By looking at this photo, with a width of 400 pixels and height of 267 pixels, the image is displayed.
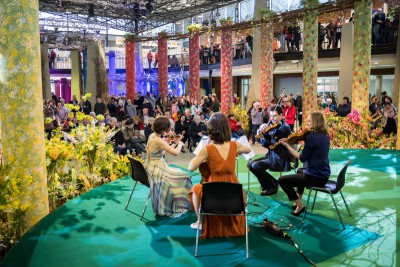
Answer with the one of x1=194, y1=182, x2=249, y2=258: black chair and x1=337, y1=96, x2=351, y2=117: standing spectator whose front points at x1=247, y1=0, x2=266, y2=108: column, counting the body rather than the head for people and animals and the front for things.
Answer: the black chair

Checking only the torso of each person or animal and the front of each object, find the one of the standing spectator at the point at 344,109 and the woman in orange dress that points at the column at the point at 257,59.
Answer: the woman in orange dress

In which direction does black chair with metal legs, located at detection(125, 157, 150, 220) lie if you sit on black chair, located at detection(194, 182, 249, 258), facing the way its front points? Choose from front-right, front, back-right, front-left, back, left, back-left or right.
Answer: front-left

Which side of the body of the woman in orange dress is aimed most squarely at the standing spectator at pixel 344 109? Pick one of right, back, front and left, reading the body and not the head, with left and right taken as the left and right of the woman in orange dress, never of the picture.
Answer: front

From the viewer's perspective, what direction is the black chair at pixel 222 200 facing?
away from the camera

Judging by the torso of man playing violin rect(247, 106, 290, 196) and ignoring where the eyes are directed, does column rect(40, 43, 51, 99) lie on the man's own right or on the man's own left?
on the man's own right

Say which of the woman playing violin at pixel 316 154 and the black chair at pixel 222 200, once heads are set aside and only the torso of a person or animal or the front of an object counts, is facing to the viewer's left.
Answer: the woman playing violin

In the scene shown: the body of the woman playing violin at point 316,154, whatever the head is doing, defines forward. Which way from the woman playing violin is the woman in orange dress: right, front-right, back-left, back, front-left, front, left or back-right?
front-left

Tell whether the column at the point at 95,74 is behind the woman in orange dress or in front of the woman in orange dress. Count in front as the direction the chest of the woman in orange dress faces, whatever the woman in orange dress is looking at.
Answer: in front

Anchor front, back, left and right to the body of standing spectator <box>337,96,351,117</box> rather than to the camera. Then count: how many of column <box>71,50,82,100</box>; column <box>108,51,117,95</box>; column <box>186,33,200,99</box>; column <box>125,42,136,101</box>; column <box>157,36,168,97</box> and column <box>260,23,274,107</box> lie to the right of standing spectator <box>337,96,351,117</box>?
6

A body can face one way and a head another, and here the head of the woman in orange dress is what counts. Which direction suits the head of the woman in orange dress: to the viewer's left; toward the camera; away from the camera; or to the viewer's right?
away from the camera

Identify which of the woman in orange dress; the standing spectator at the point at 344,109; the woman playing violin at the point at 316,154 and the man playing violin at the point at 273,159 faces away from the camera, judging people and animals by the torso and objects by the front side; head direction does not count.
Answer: the woman in orange dress

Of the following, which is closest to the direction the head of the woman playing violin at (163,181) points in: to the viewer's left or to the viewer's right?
to the viewer's right

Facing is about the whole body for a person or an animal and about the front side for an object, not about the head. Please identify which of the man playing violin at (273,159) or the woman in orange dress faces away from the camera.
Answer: the woman in orange dress

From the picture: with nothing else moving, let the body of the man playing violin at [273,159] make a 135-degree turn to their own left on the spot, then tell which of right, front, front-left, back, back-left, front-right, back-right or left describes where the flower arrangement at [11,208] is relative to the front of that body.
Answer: right

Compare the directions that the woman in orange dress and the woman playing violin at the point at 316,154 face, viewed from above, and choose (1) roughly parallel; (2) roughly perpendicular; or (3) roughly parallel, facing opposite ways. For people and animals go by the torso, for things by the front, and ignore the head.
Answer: roughly perpendicular
